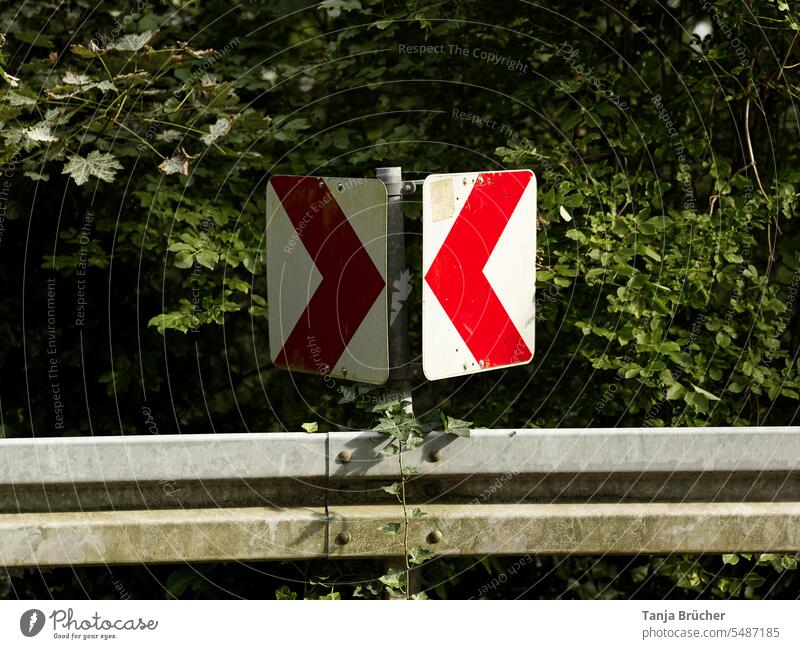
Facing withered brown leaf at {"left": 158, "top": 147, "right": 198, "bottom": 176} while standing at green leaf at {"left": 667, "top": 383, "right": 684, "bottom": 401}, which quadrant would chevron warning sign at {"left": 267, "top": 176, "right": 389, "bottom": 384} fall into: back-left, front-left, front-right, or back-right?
front-left

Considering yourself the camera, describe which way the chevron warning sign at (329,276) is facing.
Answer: facing the viewer and to the left of the viewer

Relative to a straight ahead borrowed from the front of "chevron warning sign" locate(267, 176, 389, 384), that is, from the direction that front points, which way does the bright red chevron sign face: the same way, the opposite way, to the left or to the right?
to the left

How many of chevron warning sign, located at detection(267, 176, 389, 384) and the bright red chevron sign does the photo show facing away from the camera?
0

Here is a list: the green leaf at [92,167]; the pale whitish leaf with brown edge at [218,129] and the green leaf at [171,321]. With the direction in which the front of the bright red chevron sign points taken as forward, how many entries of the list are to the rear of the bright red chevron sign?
3

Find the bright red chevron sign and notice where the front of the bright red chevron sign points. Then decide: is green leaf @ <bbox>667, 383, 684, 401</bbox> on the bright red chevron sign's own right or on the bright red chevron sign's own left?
on the bright red chevron sign's own left

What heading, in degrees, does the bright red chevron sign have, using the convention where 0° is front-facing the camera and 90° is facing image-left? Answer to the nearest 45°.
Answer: approximately 315°

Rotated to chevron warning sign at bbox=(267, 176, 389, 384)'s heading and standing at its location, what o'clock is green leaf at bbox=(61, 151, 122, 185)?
The green leaf is roughly at 3 o'clock from the chevron warning sign.

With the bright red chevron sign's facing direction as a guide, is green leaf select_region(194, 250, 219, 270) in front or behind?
behind

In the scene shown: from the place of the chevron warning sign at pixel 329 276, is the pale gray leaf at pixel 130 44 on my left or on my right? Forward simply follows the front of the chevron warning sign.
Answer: on my right
